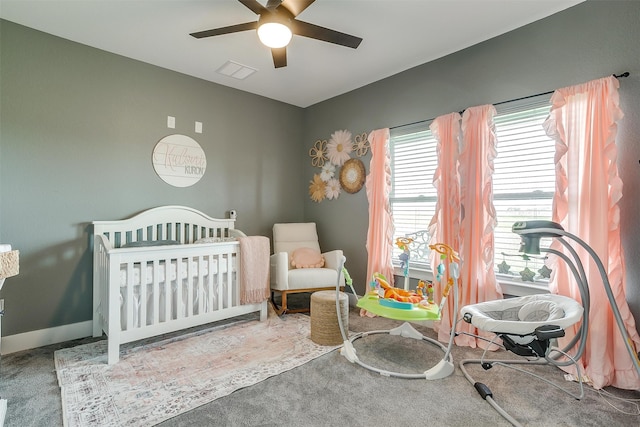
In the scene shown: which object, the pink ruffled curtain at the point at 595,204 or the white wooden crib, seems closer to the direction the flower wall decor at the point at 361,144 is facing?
the white wooden crib

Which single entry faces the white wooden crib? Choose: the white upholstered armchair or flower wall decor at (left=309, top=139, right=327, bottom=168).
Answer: the flower wall decor

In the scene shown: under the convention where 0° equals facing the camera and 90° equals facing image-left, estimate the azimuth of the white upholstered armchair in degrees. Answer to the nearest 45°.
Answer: approximately 315°

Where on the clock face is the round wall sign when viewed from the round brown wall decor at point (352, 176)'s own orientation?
The round wall sign is roughly at 1 o'clock from the round brown wall decor.

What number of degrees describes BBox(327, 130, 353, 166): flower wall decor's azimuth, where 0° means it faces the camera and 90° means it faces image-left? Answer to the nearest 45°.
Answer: approximately 45°
